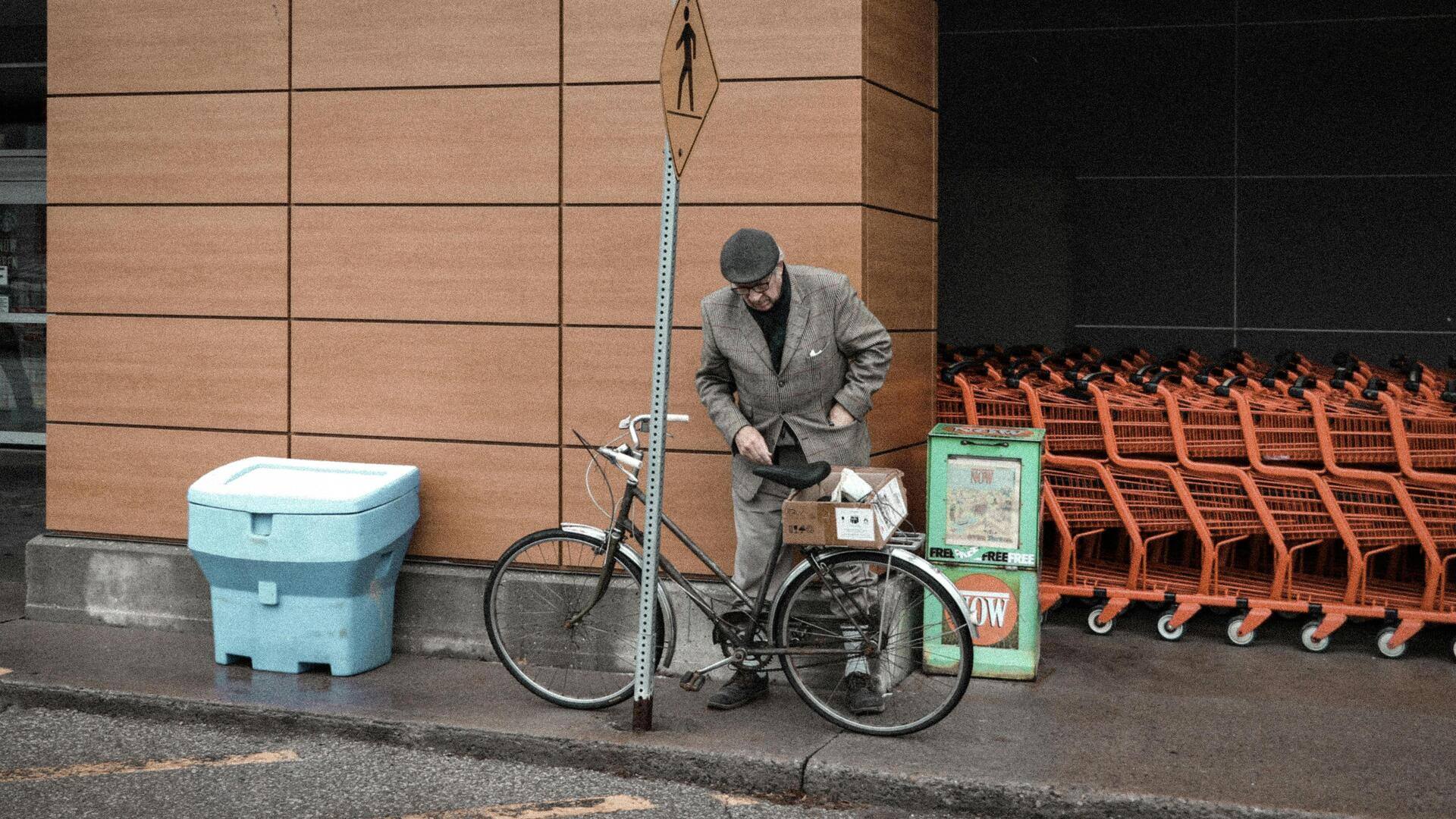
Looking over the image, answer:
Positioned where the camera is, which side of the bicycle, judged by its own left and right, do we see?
left

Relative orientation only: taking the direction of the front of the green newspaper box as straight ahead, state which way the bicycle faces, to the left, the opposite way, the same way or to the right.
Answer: to the right

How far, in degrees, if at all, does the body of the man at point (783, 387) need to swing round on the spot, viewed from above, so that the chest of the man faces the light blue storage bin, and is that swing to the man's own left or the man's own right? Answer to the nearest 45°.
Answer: approximately 90° to the man's own right

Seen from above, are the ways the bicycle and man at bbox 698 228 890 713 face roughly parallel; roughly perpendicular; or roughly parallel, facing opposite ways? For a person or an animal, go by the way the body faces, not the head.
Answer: roughly perpendicular

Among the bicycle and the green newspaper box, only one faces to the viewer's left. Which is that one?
the bicycle
